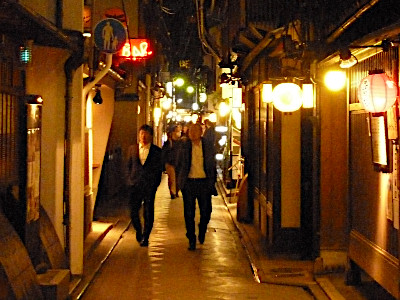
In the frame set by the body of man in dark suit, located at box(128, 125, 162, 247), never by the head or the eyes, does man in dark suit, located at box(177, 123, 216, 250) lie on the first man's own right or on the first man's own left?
on the first man's own left

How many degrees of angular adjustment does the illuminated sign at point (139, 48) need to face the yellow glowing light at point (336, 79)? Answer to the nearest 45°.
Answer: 0° — it already faces it

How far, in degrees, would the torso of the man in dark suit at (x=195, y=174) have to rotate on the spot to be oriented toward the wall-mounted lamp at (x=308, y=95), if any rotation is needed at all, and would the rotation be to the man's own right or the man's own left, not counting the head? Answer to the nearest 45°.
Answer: approximately 45° to the man's own left

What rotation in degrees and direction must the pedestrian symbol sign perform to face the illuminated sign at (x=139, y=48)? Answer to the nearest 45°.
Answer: approximately 180°

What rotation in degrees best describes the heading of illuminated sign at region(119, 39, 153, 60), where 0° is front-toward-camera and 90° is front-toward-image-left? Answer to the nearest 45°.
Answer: approximately 0°

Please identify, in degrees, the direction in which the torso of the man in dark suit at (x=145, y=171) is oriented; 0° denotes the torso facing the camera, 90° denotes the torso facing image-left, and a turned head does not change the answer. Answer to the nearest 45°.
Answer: approximately 0°

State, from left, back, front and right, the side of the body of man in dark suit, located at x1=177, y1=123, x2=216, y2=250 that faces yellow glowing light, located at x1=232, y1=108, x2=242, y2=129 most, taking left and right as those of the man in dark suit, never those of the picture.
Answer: back
